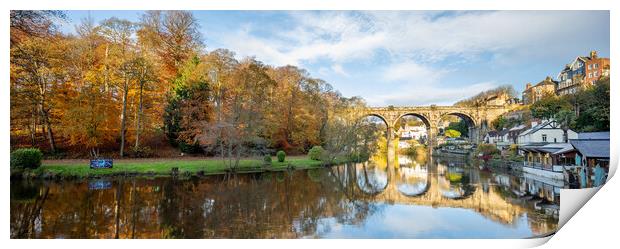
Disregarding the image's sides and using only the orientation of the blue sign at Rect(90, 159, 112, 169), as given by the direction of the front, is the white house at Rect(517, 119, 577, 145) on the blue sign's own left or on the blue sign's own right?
on the blue sign's own left

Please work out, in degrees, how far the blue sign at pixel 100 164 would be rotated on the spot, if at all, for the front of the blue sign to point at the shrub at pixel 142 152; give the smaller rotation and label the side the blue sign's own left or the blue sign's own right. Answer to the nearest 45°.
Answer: approximately 135° to the blue sign's own left

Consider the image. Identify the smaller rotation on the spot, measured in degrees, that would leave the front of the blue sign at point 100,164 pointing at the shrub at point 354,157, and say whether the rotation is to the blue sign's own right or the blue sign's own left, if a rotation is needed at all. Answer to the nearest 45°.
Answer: approximately 90° to the blue sign's own left

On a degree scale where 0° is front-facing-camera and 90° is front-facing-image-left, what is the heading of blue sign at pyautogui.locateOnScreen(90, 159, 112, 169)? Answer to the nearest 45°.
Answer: approximately 0°
